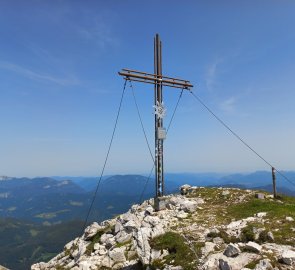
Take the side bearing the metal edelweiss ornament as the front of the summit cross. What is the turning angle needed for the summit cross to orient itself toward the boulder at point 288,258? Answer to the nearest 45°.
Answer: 0° — it already faces it

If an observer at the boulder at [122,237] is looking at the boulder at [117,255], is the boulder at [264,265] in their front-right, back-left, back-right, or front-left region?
front-left

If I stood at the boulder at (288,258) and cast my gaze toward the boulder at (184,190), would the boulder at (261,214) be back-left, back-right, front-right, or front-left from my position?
front-right

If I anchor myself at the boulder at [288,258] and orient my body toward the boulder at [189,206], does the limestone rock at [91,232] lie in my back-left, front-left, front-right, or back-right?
front-left
